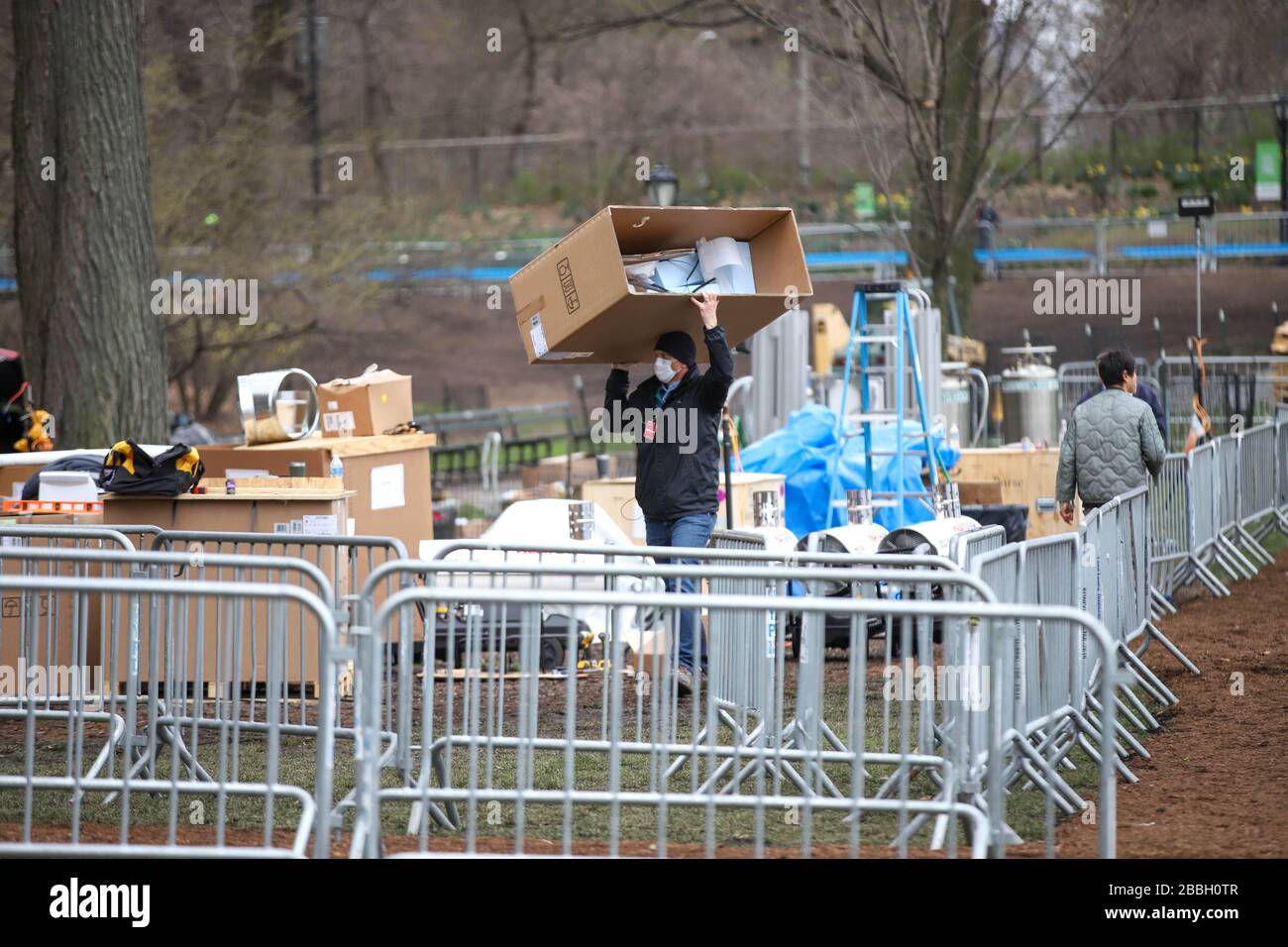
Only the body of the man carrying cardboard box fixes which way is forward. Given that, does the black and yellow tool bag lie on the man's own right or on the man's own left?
on the man's own right

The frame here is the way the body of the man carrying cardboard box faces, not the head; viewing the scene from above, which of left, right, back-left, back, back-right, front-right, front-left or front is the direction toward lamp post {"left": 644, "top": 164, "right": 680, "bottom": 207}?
back-right

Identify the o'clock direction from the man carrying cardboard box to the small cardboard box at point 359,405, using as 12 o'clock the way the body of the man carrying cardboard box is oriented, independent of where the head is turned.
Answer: The small cardboard box is roughly at 3 o'clock from the man carrying cardboard box.

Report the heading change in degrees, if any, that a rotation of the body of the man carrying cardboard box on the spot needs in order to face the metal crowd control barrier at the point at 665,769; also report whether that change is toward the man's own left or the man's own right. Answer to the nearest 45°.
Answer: approximately 45° to the man's own left

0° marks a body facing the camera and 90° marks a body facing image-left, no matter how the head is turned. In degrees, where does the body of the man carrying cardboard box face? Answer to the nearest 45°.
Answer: approximately 45°

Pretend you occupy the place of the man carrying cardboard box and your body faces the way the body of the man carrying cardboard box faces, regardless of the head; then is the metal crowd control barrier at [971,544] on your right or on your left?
on your left

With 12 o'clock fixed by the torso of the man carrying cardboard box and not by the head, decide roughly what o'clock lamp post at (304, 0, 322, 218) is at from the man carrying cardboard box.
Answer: The lamp post is roughly at 4 o'clock from the man carrying cardboard box.

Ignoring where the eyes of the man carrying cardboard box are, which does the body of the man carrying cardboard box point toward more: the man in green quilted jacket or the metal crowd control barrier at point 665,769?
the metal crowd control barrier

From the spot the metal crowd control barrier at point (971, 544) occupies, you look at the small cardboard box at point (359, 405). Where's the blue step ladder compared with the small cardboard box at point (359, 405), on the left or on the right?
right

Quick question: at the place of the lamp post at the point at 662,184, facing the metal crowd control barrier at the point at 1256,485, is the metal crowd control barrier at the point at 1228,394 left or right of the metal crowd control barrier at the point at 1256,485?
left
